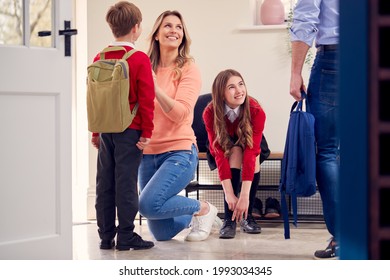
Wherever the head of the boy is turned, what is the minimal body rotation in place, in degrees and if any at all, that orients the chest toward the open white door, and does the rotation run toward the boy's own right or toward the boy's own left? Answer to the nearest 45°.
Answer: approximately 180°

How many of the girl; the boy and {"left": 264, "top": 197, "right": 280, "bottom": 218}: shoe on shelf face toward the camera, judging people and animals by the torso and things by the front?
2

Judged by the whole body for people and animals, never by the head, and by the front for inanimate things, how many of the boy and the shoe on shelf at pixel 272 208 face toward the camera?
1

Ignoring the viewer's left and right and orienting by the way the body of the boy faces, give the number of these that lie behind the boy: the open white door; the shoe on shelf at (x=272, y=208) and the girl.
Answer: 1

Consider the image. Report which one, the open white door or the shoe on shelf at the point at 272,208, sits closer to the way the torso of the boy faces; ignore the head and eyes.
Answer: the shoe on shelf

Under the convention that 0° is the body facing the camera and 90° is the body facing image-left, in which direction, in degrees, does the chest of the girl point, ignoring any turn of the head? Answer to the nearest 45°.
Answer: approximately 0°

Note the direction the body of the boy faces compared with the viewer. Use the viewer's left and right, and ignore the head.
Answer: facing away from the viewer and to the right of the viewer

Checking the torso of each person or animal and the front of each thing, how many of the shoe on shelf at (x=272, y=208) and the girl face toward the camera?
2

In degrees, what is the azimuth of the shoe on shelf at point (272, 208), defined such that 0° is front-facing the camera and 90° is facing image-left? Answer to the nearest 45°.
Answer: approximately 0°
